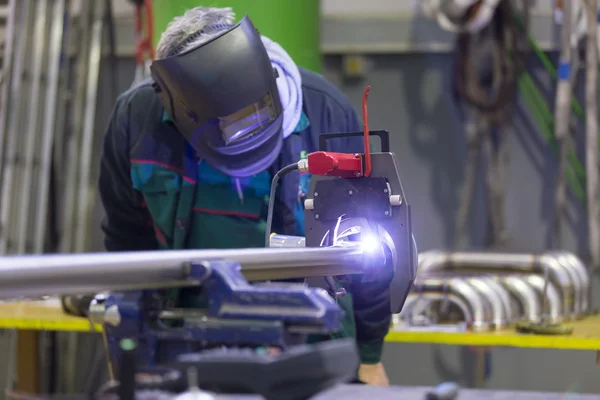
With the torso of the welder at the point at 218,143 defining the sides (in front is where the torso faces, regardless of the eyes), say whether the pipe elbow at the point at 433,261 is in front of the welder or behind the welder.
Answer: behind

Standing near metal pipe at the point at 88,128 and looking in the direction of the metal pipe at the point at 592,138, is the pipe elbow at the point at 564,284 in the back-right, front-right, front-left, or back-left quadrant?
front-right

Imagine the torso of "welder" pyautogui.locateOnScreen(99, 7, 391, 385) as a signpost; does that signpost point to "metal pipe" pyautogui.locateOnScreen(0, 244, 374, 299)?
yes

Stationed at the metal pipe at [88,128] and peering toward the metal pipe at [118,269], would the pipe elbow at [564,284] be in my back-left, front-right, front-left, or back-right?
front-left

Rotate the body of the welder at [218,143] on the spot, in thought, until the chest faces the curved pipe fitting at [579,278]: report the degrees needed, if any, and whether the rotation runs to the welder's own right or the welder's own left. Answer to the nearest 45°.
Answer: approximately 135° to the welder's own left

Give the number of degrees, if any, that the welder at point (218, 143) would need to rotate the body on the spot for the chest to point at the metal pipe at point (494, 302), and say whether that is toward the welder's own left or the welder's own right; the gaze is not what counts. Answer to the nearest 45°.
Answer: approximately 135° to the welder's own left

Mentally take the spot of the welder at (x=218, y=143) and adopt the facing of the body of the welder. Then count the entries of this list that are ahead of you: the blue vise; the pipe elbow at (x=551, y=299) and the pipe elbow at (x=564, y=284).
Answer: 1

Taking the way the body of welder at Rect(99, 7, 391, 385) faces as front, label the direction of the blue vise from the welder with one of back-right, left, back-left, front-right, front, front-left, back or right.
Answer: front

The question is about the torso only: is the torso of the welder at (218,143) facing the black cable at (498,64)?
no

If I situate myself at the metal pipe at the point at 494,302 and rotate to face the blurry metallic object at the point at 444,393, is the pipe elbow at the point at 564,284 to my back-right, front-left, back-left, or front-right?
back-left

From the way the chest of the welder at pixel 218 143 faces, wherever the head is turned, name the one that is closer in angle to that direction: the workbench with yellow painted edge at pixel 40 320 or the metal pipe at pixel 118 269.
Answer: the metal pipe

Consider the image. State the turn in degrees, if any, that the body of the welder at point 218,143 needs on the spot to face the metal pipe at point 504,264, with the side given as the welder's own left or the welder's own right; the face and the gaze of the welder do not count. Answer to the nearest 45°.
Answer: approximately 135° to the welder's own left

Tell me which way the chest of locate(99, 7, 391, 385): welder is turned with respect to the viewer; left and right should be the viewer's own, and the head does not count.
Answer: facing the viewer

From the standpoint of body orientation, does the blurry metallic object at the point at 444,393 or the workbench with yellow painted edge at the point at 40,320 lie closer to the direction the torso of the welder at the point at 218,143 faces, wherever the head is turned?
the blurry metallic object

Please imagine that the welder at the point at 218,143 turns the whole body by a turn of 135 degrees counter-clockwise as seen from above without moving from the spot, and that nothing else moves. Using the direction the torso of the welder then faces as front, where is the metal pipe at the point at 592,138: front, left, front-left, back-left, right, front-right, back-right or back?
front

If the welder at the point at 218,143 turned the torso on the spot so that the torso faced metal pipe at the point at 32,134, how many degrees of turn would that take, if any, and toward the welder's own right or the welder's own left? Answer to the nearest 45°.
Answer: approximately 135° to the welder's own right

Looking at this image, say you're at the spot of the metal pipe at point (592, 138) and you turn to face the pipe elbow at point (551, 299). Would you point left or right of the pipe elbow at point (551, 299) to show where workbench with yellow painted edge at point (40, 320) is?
right

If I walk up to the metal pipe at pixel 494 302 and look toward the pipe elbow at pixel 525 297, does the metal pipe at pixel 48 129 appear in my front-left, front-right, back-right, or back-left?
back-left

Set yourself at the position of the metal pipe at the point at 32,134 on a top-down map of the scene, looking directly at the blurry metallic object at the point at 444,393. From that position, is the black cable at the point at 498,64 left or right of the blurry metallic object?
left
